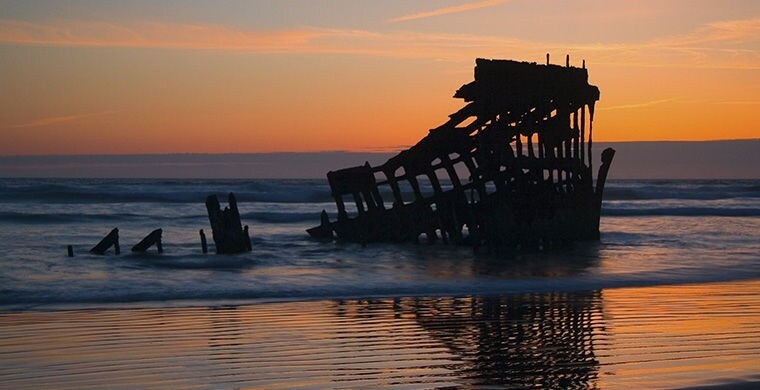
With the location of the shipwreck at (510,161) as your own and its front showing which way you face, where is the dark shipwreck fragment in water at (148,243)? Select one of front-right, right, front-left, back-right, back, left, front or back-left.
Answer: back

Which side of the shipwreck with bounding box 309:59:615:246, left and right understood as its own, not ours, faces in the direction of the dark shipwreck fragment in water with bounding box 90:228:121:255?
back

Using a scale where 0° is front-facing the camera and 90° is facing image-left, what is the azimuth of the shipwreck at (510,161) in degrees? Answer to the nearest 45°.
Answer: approximately 270°
